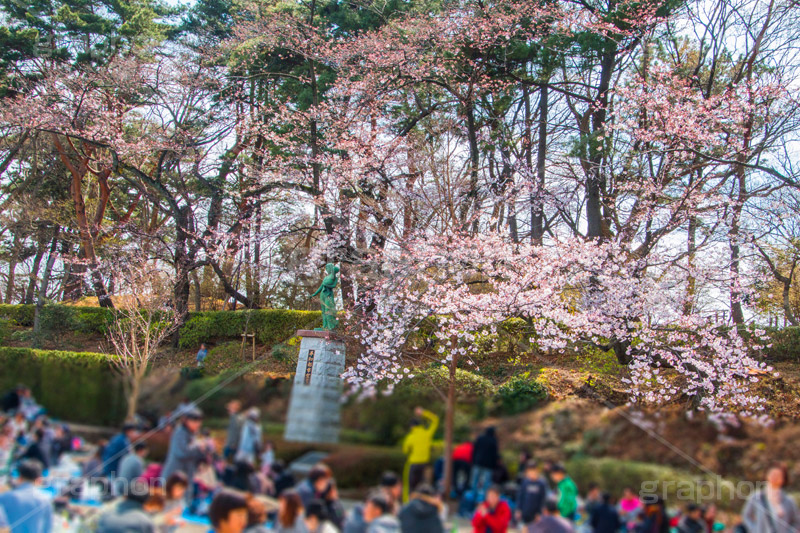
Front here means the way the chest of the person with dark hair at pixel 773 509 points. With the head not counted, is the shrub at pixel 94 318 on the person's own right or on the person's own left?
on the person's own right

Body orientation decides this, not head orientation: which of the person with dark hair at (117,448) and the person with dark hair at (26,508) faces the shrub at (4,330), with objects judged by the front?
the person with dark hair at (26,508)

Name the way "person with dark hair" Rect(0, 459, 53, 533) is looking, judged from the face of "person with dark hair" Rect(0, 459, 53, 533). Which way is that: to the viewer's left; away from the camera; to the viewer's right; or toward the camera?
away from the camera

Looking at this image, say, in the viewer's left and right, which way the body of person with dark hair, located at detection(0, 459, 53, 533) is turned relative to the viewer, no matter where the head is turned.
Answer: facing away from the viewer

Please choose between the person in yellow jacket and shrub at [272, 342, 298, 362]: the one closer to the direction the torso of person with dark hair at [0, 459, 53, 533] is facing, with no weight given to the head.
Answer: the shrub

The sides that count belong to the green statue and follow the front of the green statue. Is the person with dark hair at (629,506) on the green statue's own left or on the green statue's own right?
on the green statue's own left

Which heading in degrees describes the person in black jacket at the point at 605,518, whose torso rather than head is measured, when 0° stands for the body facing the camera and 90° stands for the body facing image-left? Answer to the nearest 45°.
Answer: approximately 180°

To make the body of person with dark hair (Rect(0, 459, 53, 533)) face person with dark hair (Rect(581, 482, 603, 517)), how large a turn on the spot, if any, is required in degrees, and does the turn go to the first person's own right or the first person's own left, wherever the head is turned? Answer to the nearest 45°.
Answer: approximately 135° to the first person's own right

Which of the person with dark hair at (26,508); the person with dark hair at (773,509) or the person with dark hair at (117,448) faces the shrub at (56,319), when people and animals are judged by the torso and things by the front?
the person with dark hair at (26,508)

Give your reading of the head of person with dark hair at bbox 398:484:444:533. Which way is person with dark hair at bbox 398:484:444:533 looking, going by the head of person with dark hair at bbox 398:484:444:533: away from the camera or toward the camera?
away from the camera

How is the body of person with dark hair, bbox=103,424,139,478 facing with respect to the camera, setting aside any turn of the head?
to the viewer's right

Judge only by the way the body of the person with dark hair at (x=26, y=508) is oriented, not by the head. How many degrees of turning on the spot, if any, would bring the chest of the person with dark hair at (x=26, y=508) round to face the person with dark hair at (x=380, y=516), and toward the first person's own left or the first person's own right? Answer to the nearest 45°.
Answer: approximately 135° to the first person's own right
